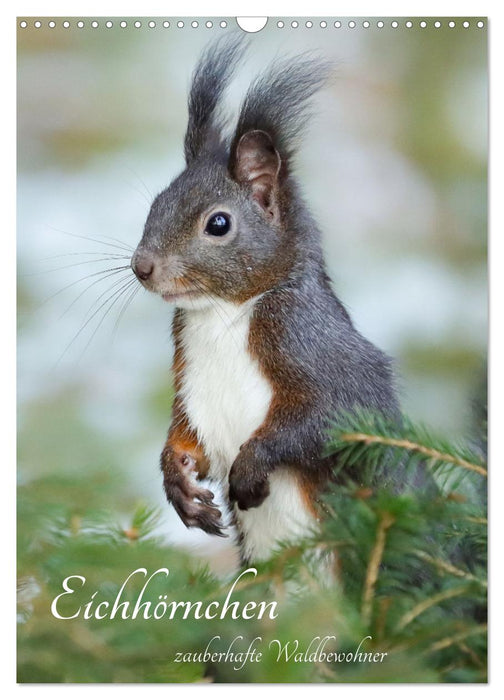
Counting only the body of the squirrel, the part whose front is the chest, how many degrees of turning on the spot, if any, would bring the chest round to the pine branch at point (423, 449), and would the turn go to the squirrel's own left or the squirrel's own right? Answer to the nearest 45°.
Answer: approximately 90° to the squirrel's own left

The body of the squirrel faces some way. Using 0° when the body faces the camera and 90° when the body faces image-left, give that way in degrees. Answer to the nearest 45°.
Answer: approximately 45°
